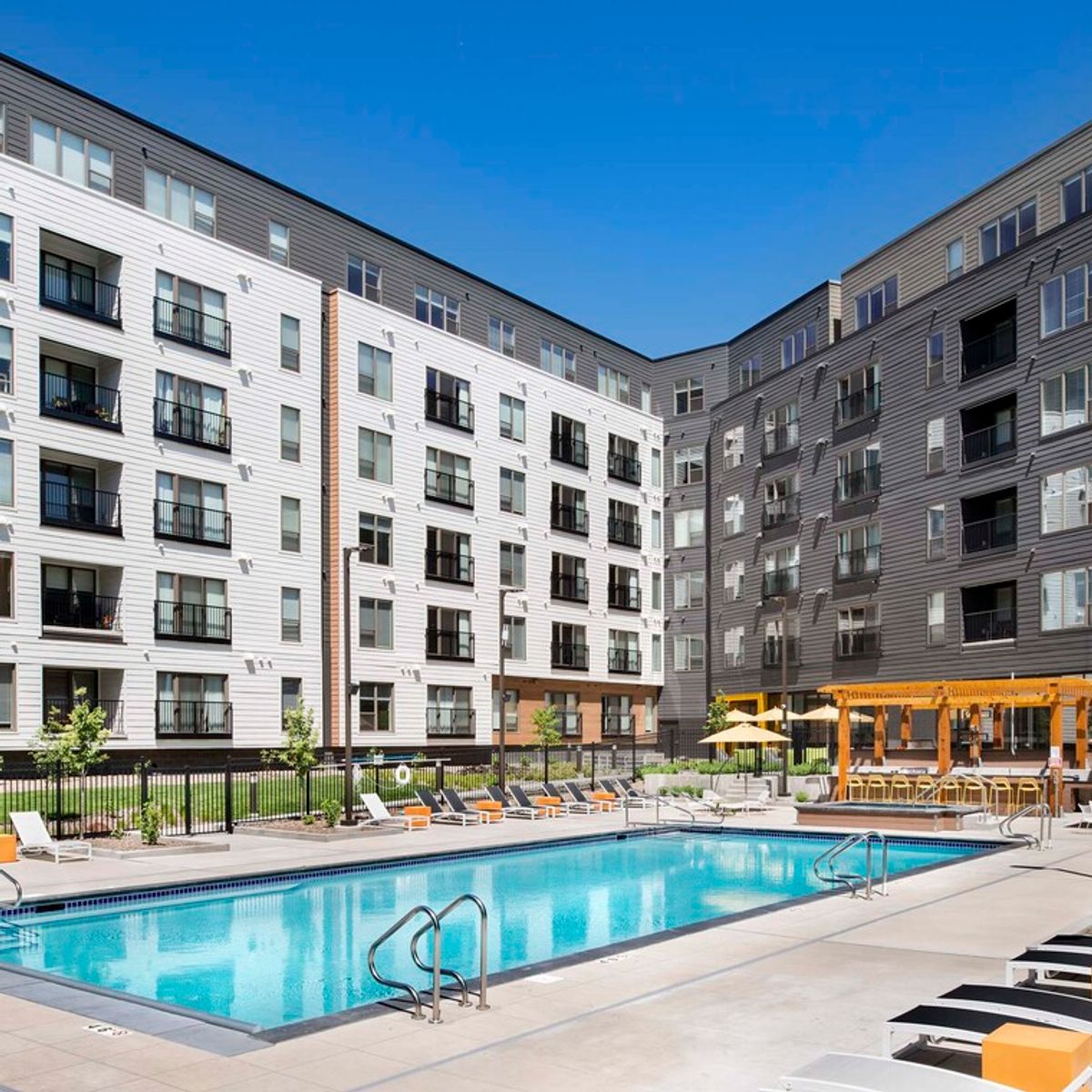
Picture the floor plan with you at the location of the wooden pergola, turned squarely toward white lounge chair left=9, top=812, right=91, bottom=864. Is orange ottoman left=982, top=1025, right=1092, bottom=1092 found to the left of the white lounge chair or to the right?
left

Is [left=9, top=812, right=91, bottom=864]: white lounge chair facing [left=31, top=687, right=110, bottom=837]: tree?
no

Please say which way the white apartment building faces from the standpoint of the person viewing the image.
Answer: facing the viewer and to the right of the viewer

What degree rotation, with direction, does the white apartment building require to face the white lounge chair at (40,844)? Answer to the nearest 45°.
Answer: approximately 45° to its right

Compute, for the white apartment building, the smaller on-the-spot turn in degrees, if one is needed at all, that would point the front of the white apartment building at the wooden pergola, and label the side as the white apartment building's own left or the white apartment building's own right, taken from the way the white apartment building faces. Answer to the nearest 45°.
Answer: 0° — it already faces it

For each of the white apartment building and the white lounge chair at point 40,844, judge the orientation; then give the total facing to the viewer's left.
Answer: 0

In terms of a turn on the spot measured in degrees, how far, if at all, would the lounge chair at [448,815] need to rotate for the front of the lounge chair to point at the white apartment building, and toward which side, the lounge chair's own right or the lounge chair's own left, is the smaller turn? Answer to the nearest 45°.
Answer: approximately 180°

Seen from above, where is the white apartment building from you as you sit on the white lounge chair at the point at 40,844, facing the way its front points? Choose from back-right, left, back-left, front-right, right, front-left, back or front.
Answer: back-left

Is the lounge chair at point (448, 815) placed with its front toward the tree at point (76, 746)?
no

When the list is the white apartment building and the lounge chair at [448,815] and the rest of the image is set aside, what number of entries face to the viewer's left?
0

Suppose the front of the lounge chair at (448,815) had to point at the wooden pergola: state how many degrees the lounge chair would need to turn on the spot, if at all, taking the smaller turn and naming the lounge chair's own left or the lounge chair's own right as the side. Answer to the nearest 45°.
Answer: approximately 45° to the lounge chair's own left

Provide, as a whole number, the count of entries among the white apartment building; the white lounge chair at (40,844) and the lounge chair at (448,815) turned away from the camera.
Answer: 0
